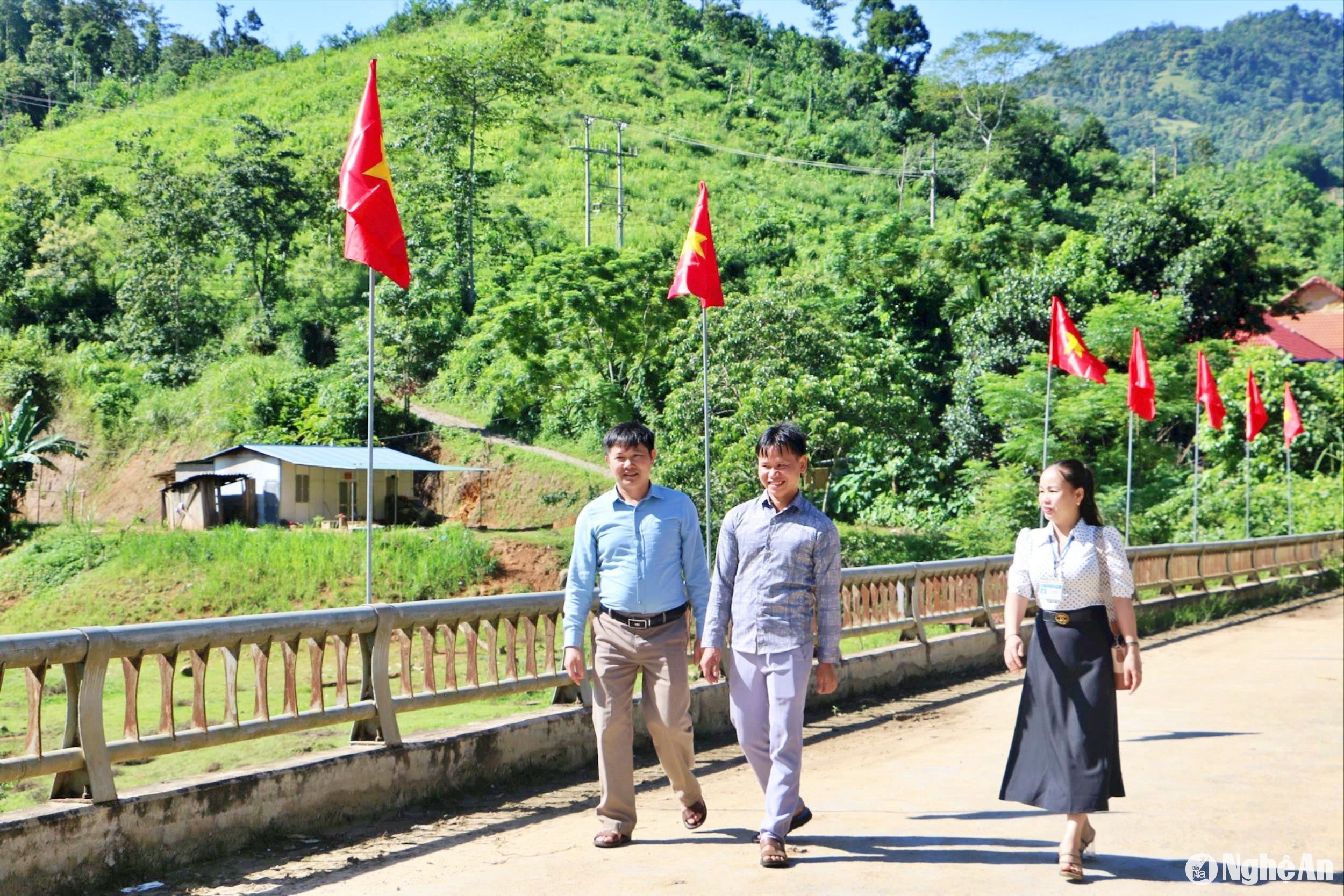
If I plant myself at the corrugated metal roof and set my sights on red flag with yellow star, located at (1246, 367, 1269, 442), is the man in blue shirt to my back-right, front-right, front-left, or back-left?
front-right

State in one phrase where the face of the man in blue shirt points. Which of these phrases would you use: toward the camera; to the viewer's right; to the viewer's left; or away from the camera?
toward the camera

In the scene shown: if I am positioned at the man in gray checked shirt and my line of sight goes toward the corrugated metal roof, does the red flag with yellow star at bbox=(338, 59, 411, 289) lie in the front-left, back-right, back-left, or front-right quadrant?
front-left

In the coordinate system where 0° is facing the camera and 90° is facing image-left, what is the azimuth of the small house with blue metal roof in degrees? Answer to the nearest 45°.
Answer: approximately 315°

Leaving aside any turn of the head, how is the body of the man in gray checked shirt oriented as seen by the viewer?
toward the camera

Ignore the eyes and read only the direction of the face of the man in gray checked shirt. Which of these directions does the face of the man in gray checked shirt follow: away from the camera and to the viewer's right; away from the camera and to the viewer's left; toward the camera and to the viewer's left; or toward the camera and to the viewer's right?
toward the camera and to the viewer's left

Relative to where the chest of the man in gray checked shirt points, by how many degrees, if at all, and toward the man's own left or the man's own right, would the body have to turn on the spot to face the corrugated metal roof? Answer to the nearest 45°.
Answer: approximately 180°

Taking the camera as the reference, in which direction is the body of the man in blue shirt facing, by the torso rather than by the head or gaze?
toward the camera

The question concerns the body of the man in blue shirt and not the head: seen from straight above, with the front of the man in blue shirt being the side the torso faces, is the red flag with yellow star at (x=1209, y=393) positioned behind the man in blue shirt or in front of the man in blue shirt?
behind

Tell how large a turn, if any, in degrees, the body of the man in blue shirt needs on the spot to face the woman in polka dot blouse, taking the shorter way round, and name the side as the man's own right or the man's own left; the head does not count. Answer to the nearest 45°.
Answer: approximately 90° to the man's own left
